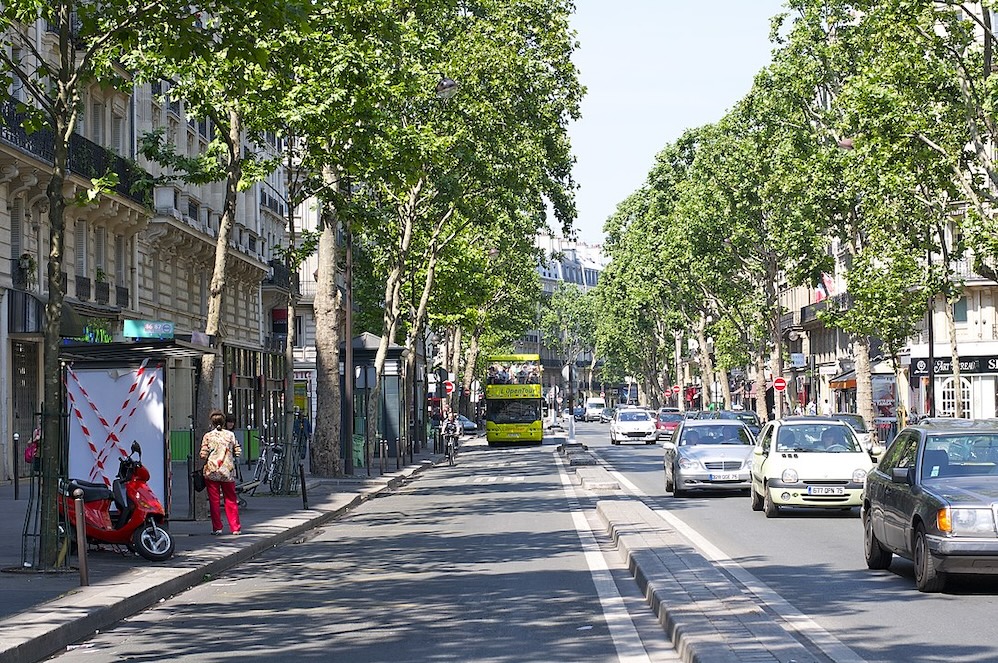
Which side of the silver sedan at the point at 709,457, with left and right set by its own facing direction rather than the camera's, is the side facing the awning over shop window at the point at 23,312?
right

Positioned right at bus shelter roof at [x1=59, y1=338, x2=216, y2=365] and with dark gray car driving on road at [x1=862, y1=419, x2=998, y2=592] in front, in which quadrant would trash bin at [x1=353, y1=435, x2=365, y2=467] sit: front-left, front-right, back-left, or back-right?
back-left

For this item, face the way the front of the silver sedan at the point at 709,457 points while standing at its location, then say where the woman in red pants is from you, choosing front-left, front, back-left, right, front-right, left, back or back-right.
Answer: front-right

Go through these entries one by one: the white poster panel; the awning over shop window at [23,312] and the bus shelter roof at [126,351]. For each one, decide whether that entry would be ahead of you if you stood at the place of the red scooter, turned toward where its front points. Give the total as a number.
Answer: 0

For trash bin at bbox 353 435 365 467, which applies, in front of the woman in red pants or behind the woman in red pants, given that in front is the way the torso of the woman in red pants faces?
in front

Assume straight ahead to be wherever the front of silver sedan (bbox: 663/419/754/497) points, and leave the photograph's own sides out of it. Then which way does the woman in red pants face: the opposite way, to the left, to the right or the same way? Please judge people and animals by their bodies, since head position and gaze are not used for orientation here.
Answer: the opposite way

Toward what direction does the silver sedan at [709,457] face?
toward the camera

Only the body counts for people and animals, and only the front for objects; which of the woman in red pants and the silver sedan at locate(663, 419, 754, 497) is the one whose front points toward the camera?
the silver sedan

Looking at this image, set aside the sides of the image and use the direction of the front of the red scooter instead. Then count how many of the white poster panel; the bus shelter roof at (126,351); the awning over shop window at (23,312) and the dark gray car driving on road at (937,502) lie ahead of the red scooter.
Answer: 1

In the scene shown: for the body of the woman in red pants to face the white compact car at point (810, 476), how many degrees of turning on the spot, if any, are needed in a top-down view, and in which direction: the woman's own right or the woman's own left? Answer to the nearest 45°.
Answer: approximately 90° to the woman's own right

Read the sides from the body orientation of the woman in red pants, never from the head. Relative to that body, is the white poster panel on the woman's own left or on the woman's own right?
on the woman's own left

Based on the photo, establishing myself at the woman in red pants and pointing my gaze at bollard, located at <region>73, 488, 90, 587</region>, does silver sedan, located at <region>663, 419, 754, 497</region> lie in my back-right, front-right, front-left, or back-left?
back-left

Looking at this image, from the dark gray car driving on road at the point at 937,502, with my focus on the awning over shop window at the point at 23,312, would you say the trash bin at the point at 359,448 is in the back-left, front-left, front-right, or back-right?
front-right

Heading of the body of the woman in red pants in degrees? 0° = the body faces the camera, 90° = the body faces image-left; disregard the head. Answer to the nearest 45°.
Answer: approximately 180°

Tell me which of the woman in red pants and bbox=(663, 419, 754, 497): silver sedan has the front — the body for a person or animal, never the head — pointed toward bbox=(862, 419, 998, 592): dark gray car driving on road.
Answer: the silver sedan

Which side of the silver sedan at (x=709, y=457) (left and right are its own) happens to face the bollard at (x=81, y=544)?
front
